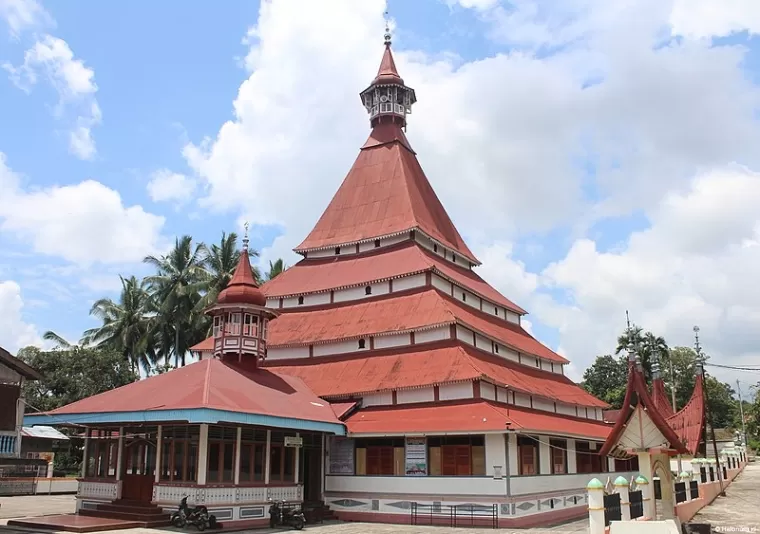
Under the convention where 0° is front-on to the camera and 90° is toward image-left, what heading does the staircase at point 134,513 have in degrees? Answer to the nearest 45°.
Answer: approximately 45°

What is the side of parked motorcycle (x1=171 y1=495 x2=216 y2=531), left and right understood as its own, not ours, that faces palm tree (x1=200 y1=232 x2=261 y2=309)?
right

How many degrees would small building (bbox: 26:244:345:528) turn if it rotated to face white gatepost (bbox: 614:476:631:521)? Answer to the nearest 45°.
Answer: approximately 90° to its left

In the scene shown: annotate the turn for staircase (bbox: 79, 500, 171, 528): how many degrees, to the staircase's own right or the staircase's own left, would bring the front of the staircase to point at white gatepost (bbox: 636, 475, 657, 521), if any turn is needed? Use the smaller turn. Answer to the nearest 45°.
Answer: approximately 90° to the staircase's own left

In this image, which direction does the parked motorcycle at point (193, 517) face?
to the viewer's left

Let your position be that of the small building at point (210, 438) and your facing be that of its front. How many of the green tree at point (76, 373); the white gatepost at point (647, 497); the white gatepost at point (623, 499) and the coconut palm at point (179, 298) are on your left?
2

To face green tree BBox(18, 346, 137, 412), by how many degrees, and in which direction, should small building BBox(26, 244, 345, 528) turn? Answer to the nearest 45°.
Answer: approximately 135° to its right

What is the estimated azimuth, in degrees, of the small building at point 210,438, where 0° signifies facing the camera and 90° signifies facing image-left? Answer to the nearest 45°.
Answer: approximately 45°

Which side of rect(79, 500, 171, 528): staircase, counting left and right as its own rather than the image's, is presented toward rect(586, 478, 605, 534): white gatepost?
left
